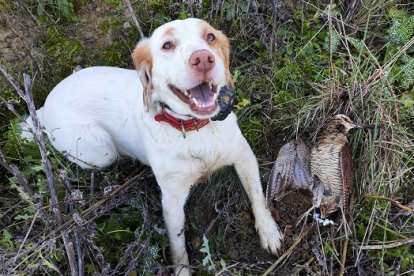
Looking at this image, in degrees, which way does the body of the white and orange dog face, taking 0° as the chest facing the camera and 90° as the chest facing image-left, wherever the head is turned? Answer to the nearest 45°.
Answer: approximately 315°

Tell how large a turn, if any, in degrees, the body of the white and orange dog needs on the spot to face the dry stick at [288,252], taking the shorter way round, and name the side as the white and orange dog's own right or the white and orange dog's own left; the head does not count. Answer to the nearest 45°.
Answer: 0° — it already faces it
